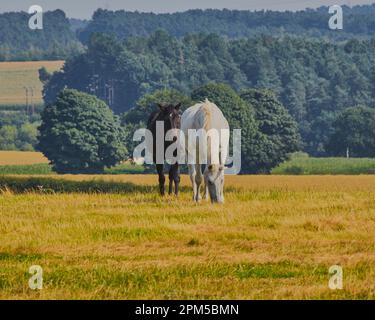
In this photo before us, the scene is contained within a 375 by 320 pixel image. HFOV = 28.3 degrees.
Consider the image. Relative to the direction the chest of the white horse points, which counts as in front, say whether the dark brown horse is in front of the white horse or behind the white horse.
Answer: behind

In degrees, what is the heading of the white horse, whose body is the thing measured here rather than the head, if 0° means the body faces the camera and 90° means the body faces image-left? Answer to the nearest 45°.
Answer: approximately 0°
